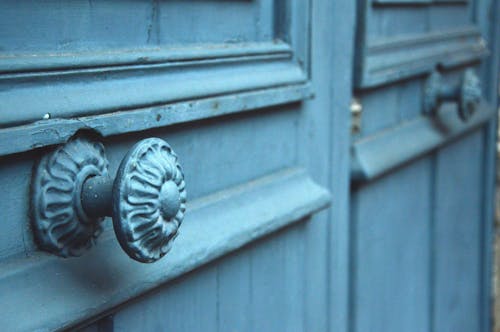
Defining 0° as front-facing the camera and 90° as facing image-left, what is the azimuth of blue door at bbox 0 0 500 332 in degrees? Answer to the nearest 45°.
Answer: approximately 315°
